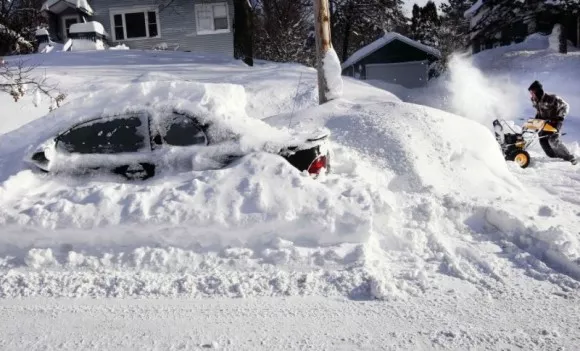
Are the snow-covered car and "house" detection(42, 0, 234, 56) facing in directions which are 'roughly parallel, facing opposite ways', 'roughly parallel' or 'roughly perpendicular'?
roughly perpendicular

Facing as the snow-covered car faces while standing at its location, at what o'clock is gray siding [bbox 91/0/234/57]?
The gray siding is roughly at 3 o'clock from the snow-covered car.

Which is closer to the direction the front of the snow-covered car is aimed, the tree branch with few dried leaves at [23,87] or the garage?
the tree branch with few dried leaves

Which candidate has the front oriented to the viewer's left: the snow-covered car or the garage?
the snow-covered car

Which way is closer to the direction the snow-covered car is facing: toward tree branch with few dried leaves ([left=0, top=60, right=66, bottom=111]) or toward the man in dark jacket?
the tree branch with few dried leaves

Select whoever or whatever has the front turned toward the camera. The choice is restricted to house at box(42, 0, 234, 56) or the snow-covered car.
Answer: the house

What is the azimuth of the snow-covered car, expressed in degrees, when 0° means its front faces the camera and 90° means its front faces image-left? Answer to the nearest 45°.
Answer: approximately 90°

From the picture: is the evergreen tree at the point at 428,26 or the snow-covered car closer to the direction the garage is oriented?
the snow-covered car

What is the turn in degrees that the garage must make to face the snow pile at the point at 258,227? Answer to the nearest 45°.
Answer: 0° — it already faces it

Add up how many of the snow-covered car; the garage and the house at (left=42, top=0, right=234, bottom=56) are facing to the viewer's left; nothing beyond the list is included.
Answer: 1

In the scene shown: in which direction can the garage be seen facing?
toward the camera

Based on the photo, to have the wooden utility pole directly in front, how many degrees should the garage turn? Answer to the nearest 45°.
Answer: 0° — it already faces it

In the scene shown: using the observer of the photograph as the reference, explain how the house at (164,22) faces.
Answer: facing the viewer
